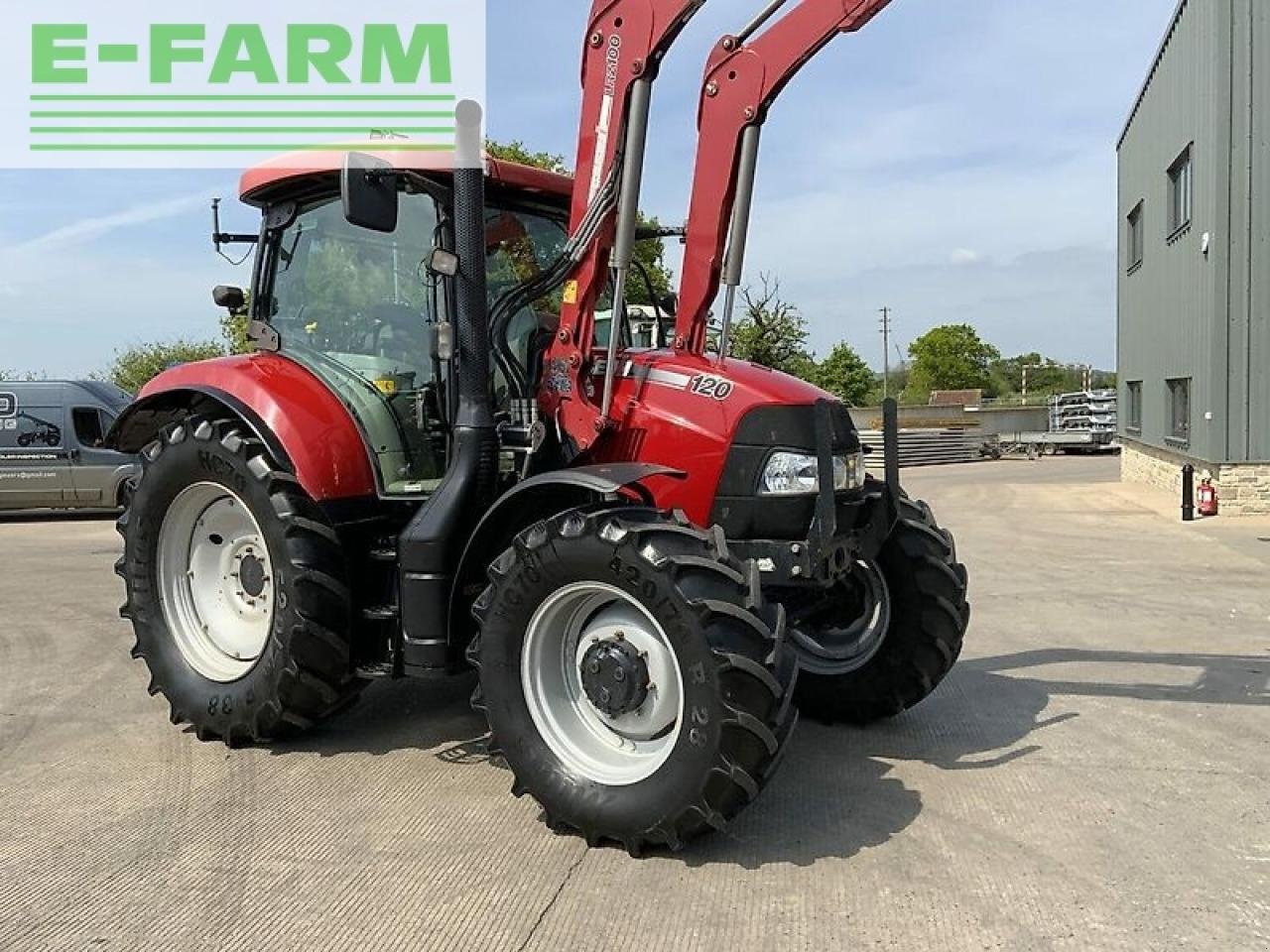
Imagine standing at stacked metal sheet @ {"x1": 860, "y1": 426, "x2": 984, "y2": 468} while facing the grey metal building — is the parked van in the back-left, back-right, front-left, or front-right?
front-right

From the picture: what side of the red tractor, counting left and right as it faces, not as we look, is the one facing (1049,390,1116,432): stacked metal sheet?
left

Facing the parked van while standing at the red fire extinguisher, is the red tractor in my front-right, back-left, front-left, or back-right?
front-left

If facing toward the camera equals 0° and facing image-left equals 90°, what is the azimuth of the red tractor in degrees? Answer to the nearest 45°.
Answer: approximately 315°

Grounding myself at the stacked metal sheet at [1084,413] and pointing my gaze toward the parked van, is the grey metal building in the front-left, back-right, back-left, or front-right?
front-left

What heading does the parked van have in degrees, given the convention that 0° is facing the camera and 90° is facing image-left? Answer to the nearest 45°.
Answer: approximately 270°

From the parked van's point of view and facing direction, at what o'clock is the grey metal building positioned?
The grey metal building is roughly at 1 o'clock from the parked van.

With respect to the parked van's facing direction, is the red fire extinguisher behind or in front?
in front

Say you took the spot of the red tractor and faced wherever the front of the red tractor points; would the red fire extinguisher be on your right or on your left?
on your left

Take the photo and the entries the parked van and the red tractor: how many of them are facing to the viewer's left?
0

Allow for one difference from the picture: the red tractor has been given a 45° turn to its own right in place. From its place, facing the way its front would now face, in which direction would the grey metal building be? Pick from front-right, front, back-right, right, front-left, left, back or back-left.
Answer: back-left
